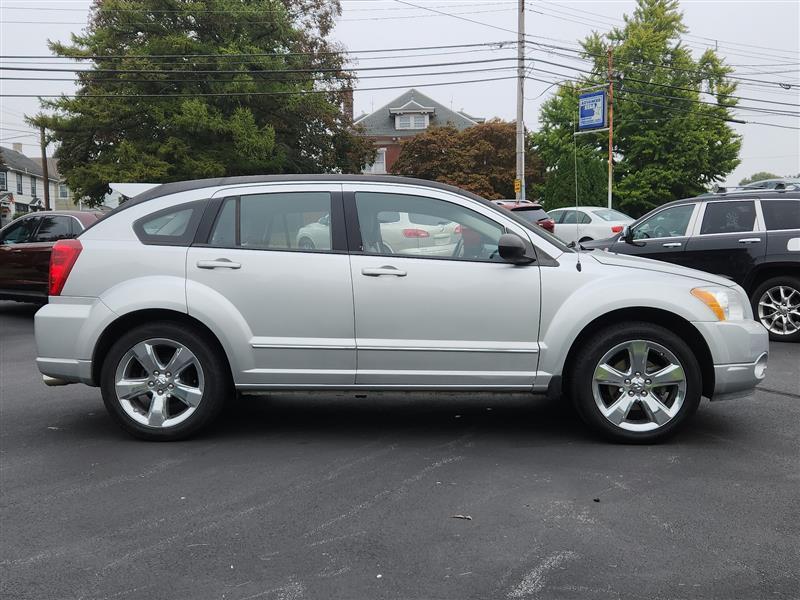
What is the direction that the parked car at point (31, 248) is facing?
to the viewer's left

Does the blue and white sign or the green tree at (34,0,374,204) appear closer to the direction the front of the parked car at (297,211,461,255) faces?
the green tree

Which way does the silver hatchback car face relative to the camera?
to the viewer's right

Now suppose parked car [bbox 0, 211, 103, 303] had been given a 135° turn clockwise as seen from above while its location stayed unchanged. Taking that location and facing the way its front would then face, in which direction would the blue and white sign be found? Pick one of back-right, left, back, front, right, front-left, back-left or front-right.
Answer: front

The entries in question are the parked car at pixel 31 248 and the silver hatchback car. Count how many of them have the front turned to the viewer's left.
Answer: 1

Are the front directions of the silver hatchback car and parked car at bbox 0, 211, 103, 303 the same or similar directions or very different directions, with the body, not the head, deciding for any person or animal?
very different directions

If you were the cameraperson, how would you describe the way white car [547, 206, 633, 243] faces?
facing away from the viewer and to the left of the viewer

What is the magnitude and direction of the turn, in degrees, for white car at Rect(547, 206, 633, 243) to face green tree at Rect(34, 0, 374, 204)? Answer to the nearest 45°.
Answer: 0° — it already faces it

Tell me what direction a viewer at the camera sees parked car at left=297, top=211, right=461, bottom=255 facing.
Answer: facing away from the viewer and to the left of the viewer

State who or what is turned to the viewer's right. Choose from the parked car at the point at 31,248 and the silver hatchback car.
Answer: the silver hatchback car

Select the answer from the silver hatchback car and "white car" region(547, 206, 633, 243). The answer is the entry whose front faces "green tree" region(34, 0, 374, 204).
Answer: the white car
